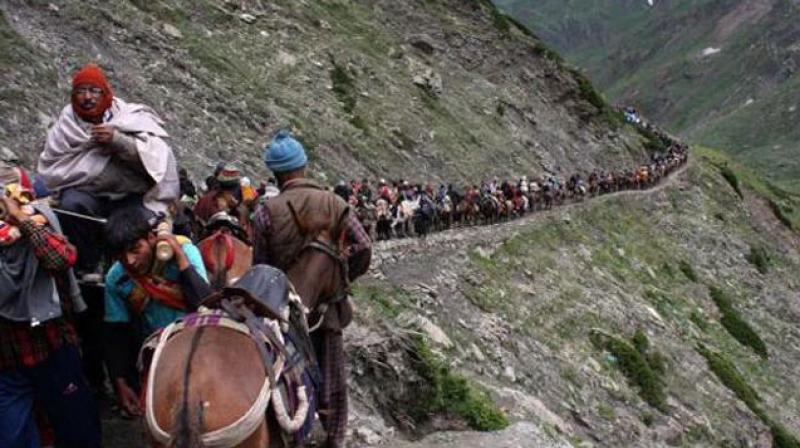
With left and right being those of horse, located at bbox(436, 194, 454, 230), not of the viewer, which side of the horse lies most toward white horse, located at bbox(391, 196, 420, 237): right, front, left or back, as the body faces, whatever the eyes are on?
back

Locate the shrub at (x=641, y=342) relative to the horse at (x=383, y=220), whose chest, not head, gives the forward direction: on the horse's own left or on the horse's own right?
on the horse's own right

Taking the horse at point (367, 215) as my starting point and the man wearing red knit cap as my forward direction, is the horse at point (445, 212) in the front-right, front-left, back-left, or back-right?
back-left

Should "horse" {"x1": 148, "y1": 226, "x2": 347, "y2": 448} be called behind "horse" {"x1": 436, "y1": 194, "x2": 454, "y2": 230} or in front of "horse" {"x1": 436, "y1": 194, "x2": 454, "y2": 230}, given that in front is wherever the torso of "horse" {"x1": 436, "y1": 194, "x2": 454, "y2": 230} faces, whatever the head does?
behind

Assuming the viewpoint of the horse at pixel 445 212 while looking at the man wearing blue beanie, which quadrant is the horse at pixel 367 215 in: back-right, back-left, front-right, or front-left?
front-right

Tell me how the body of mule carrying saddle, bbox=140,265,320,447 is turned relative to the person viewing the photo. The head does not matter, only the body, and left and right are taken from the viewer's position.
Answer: facing away from the viewer and to the right of the viewer

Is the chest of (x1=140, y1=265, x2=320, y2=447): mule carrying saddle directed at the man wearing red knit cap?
no

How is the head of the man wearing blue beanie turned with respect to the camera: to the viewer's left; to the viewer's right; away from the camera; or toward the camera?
away from the camera

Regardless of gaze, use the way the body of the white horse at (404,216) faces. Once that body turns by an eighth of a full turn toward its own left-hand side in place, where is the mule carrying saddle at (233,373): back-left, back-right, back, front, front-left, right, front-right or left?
back
